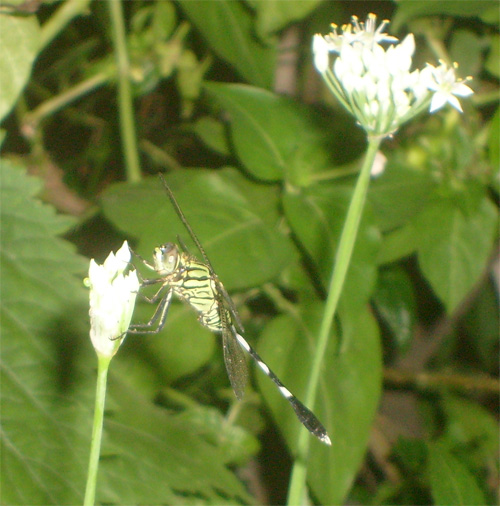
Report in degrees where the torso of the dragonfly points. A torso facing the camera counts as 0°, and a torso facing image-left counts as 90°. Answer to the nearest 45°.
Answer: approximately 90°

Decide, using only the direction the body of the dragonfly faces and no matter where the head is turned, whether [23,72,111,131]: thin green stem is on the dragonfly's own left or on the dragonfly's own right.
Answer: on the dragonfly's own right
